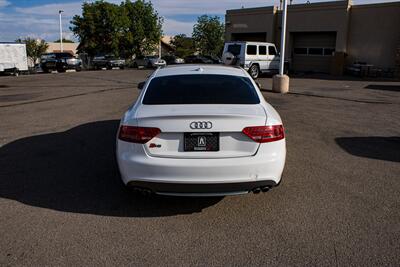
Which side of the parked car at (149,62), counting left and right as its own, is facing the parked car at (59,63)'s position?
right

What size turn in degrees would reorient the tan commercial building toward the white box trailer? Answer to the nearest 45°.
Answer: approximately 45° to its right

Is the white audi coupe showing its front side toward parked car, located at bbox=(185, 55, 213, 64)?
yes

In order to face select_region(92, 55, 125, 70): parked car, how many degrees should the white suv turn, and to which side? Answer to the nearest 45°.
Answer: approximately 90° to its left

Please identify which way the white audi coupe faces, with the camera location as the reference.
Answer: facing away from the viewer

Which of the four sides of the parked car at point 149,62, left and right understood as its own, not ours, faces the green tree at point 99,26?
back

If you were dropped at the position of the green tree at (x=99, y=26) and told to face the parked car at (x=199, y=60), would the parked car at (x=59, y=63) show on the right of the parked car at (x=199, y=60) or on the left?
right

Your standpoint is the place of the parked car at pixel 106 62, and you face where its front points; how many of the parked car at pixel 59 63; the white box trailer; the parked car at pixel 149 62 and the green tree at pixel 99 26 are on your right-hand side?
2

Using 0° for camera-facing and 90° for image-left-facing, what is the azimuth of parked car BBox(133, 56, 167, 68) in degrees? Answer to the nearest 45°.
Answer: approximately 315°

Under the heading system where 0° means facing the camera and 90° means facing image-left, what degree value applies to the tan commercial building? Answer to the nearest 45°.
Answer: approximately 45°

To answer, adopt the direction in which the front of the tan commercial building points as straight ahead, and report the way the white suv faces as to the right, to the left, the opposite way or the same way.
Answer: the opposite way
